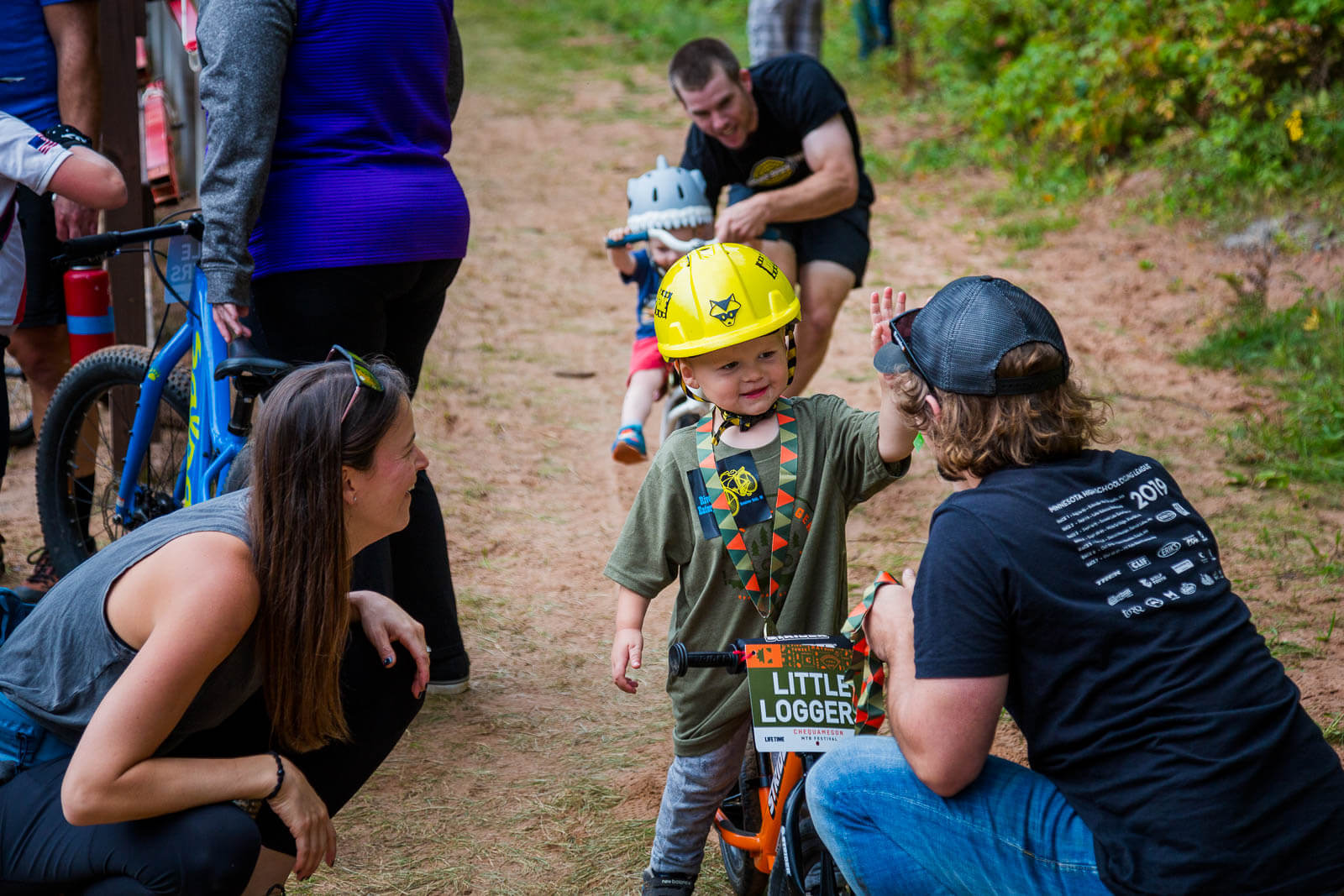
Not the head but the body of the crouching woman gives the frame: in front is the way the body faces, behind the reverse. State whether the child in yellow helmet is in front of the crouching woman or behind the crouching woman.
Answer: in front

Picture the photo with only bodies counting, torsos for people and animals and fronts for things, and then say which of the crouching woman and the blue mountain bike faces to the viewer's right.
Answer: the crouching woman

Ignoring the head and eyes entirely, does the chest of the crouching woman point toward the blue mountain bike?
no

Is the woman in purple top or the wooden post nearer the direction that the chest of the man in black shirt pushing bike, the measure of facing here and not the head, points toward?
the woman in purple top

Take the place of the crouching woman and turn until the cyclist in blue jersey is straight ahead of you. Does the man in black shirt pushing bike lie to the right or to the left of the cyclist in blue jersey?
right

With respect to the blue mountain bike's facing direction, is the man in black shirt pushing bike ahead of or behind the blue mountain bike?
behind

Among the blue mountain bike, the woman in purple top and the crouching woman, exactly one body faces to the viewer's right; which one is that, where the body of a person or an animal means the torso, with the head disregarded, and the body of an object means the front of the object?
the crouching woman

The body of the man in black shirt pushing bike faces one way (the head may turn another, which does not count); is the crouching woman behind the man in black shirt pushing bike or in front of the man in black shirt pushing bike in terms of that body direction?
in front

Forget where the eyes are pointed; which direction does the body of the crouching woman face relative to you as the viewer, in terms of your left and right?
facing to the right of the viewer

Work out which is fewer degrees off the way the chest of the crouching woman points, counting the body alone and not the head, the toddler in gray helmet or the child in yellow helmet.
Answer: the child in yellow helmet

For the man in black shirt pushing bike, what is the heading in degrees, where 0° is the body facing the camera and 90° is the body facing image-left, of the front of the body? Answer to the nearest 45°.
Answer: approximately 45°

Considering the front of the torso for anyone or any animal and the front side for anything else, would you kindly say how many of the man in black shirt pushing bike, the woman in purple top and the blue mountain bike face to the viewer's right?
0

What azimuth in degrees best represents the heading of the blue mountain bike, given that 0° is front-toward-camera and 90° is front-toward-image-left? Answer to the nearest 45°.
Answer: approximately 45°

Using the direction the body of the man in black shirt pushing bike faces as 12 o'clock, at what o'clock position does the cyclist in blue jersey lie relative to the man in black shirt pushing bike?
The cyclist in blue jersey is roughly at 1 o'clock from the man in black shirt pushing bike.

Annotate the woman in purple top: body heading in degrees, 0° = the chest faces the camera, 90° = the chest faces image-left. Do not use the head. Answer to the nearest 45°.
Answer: approximately 135°

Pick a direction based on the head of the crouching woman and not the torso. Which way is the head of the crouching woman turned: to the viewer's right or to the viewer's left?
to the viewer's right

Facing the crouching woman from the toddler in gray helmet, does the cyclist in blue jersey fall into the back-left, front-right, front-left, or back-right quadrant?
front-right

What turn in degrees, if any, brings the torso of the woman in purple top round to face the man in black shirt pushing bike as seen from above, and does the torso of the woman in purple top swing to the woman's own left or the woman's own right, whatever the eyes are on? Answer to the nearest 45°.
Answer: approximately 90° to the woman's own right

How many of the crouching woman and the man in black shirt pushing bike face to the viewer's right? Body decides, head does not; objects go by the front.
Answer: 1
